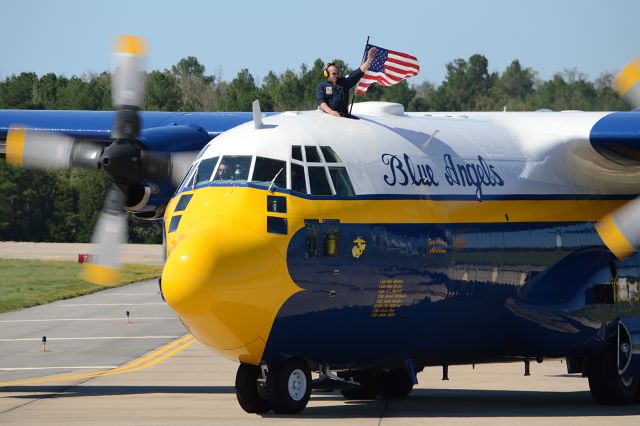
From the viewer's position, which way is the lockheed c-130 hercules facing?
facing the viewer and to the left of the viewer
